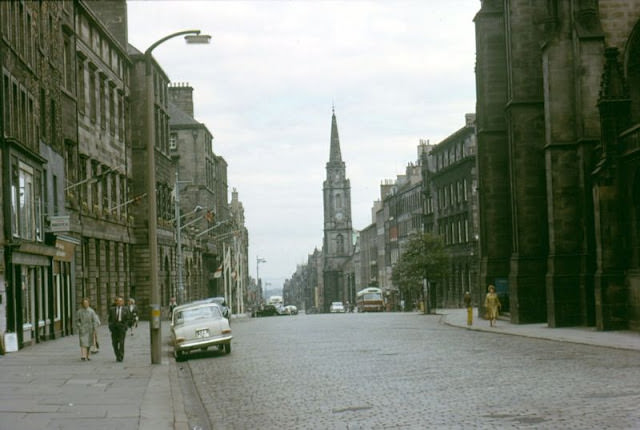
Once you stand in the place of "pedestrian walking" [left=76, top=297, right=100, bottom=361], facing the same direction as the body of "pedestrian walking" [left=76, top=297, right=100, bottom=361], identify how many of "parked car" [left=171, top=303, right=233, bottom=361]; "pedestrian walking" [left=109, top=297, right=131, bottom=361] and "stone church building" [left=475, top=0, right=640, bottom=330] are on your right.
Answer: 0

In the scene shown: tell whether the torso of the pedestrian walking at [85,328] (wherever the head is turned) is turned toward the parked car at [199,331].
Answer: no

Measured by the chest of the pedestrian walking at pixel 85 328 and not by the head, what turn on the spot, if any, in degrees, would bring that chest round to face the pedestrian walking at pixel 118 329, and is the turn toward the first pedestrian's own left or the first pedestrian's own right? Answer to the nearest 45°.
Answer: approximately 45° to the first pedestrian's own left

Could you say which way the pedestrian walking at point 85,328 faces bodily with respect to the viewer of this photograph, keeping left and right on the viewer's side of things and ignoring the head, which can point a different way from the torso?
facing the viewer

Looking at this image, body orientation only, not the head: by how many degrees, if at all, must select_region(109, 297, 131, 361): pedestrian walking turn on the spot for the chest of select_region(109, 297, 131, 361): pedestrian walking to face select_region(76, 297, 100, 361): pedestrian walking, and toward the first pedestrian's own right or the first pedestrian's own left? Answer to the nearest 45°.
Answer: approximately 135° to the first pedestrian's own right

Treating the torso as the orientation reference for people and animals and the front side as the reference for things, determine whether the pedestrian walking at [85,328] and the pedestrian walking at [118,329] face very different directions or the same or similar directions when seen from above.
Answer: same or similar directions

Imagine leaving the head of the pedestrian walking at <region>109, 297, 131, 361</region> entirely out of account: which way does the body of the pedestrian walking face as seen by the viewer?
toward the camera

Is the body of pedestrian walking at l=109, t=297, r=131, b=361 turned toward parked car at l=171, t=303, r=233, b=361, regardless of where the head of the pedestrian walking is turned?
no

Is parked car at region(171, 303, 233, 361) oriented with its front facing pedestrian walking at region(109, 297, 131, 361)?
no
